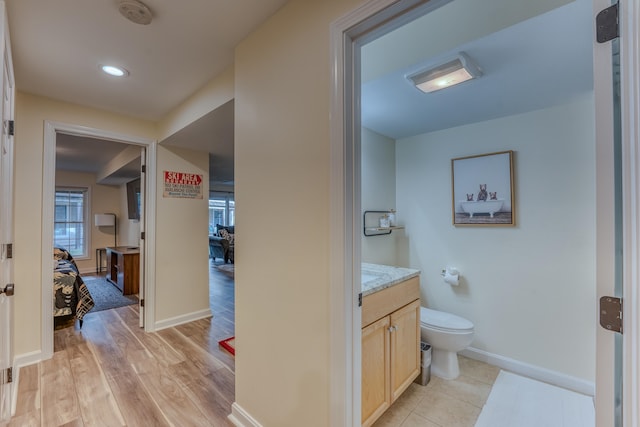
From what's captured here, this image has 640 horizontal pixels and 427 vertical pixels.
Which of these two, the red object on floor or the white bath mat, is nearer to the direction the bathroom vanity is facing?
the white bath mat

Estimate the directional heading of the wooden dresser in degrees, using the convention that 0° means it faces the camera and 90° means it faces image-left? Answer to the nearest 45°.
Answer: approximately 45°

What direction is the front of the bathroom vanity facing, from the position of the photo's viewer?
facing the viewer and to the right of the viewer

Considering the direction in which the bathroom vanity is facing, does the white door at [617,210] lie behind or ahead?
ahead

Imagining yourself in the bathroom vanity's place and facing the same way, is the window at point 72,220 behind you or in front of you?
behind

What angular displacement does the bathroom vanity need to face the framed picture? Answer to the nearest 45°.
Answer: approximately 90° to its left

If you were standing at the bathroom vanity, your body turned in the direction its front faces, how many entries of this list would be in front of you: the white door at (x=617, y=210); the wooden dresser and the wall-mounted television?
1

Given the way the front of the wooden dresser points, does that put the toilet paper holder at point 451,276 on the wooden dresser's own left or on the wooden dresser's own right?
on the wooden dresser's own left

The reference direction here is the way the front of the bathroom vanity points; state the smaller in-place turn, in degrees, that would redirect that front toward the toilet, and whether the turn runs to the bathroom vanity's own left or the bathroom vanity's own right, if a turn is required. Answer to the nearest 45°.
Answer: approximately 90° to the bathroom vanity's own left

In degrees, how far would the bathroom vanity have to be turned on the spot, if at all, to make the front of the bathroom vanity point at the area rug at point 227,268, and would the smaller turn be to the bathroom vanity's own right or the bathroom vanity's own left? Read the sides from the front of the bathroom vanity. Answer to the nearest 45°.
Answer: approximately 180°

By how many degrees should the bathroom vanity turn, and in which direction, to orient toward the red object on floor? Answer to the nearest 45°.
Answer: approximately 135° to its right

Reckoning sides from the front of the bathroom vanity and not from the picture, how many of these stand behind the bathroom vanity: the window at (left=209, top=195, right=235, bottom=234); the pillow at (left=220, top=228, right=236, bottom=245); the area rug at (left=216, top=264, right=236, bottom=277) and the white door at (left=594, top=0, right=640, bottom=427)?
3

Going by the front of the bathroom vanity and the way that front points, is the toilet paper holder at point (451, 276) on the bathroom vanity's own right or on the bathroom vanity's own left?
on the bathroom vanity's own left

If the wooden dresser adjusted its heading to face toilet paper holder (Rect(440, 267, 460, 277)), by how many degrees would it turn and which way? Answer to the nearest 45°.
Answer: approximately 90° to its left

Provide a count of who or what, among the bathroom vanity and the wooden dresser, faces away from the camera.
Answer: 0

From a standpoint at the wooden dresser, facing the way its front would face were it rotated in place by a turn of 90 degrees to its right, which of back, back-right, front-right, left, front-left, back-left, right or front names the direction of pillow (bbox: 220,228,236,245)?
right
